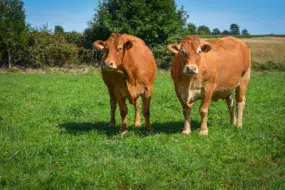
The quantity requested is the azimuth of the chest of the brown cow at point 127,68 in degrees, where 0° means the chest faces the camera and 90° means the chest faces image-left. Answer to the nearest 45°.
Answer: approximately 45°

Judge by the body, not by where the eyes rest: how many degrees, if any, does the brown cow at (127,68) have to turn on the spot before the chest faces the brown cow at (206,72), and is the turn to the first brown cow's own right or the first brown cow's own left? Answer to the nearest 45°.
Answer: approximately 135° to the first brown cow's own left

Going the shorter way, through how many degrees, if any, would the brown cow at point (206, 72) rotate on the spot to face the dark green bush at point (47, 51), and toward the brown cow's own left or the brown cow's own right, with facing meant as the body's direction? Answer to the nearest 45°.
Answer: approximately 90° to the brown cow's own right
